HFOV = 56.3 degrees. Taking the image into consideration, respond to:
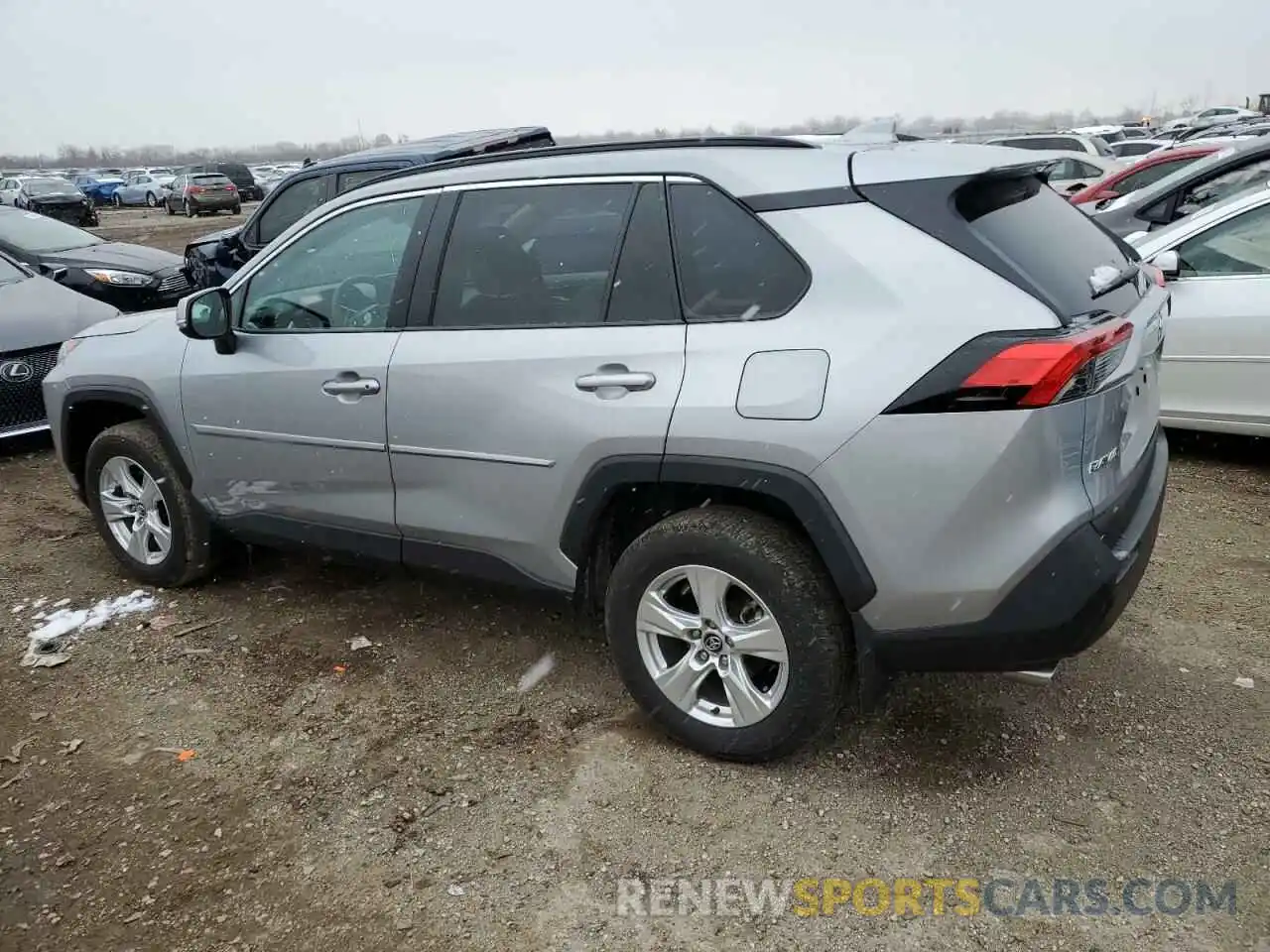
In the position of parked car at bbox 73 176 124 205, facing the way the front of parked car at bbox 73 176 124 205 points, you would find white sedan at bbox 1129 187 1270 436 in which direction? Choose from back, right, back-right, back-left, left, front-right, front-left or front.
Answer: front-left

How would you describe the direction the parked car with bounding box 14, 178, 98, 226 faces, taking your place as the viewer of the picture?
facing the viewer and to the right of the viewer

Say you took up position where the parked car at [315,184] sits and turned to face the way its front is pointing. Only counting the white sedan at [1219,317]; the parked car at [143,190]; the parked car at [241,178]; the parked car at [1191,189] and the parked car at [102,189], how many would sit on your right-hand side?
3

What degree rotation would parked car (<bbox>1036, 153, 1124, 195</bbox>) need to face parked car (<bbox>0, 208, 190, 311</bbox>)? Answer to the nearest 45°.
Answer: approximately 45° to its left

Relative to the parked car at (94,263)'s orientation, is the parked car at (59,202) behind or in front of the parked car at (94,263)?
behind

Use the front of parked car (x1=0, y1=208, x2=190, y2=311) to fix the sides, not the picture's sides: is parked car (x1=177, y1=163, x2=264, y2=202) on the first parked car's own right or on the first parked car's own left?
on the first parked car's own left

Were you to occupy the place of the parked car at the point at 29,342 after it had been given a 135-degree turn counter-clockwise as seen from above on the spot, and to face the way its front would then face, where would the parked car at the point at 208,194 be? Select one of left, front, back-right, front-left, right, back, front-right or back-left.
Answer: front

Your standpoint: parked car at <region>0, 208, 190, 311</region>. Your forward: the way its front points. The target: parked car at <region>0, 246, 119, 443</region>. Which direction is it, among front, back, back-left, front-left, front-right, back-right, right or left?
front-right

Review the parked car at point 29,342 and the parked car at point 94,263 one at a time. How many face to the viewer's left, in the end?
0

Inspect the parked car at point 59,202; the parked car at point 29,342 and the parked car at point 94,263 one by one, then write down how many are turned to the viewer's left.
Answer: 0

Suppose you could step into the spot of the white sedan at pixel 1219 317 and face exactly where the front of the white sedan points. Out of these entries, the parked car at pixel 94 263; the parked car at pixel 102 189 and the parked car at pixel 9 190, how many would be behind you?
0

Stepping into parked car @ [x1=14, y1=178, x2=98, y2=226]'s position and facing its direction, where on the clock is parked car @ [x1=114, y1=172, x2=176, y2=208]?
parked car @ [x1=114, y1=172, x2=176, y2=208] is roughly at 8 o'clock from parked car @ [x1=14, y1=178, x2=98, y2=226].

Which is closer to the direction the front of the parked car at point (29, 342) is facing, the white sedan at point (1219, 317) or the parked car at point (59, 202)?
the white sedan

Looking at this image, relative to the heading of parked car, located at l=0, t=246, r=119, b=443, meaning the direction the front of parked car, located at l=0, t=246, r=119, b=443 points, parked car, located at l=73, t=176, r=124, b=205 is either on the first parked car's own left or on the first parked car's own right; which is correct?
on the first parked car's own left

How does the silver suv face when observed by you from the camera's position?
facing away from the viewer and to the left of the viewer

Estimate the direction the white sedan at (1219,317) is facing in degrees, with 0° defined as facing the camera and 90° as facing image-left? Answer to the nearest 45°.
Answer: approximately 90°

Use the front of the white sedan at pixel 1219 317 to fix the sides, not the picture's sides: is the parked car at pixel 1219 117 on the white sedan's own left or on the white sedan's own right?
on the white sedan's own right

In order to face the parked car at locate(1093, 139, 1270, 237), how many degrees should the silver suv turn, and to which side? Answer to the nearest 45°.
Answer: approximately 90° to its right

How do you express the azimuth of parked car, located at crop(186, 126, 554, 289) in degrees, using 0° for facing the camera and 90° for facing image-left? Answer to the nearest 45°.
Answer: approximately 90°
